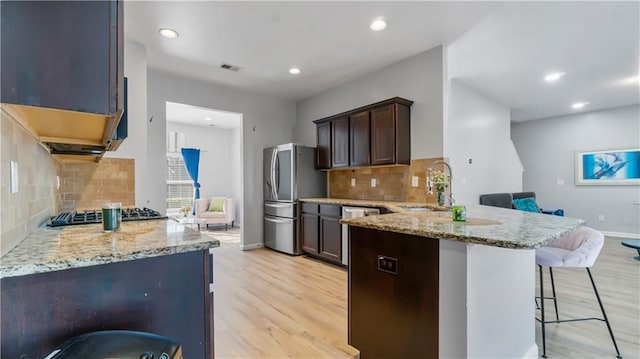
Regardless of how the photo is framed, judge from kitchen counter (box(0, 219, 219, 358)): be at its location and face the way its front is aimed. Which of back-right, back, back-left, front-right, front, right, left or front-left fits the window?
left

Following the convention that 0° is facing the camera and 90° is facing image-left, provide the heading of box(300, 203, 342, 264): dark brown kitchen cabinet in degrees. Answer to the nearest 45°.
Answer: approximately 45°

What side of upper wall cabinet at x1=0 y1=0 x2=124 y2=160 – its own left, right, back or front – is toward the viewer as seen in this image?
right

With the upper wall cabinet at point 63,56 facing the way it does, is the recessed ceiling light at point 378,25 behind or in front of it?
in front

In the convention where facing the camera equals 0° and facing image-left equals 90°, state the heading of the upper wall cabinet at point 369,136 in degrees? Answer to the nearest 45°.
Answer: approximately 45°

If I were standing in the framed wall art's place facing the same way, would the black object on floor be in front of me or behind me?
in front

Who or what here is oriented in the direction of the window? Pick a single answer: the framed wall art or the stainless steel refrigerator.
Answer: the framed wall art

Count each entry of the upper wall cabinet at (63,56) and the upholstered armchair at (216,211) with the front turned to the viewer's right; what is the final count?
1
